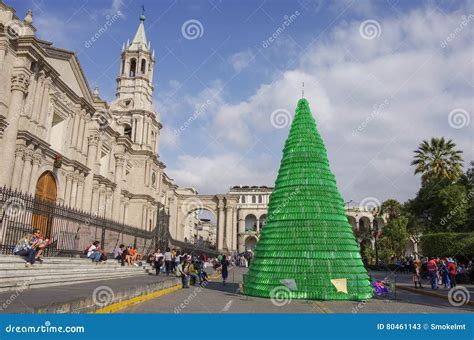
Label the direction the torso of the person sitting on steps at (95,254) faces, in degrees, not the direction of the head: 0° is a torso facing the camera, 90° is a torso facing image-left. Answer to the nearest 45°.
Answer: approximately 315°

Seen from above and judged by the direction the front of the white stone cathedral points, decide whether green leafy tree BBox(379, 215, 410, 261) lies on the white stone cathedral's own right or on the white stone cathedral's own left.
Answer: on the white stone cathedral's own left

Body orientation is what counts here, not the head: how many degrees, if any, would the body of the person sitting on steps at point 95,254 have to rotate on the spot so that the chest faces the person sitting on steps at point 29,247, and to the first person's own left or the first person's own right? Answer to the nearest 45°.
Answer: approximately 90° to the first person's own right

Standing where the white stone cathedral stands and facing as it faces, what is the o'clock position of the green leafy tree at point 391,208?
The green leafy tree is roughly at 10 o'clock from the white stone cathedral.

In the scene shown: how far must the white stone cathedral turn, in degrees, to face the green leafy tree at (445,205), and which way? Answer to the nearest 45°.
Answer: approximately 45° to its left
